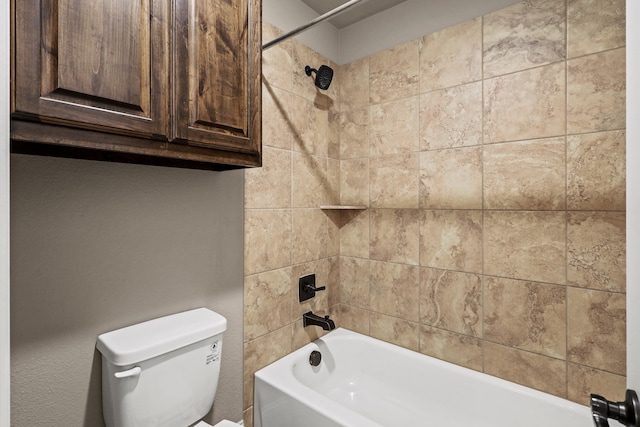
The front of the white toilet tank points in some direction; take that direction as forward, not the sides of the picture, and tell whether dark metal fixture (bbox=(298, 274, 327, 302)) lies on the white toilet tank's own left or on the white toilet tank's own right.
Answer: on the white toilet tank's own left

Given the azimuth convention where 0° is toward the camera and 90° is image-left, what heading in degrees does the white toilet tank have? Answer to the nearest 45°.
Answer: approximately 315°

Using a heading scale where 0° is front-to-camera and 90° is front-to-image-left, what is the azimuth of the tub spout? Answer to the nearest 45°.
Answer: approximately 315°

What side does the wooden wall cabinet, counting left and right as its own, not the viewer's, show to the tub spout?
left

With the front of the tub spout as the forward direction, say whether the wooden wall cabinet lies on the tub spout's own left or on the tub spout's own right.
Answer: on the tub spout's own right

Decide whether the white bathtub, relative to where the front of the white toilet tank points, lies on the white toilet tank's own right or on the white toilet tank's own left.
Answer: on the white toilet tank's own left

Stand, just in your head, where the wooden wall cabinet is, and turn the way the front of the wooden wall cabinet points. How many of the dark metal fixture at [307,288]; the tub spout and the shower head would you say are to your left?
3

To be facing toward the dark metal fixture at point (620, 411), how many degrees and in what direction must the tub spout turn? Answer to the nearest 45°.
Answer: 0° — it already faces it
